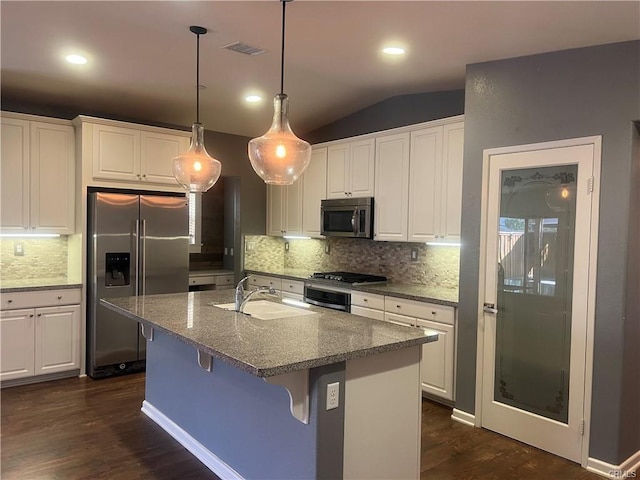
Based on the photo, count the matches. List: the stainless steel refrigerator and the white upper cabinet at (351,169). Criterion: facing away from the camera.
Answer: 0

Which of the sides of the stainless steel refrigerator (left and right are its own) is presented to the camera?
front

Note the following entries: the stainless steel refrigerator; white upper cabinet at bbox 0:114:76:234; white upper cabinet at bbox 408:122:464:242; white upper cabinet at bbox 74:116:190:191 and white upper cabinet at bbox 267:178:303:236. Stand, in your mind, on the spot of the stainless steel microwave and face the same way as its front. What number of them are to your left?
1

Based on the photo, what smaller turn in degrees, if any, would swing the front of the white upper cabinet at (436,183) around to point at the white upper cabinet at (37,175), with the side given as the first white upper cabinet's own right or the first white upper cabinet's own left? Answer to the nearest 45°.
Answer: approximately 45° to the first white upper cabinet's own right

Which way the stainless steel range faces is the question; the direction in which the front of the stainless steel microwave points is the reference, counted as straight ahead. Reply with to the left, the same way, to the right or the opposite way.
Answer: the same way

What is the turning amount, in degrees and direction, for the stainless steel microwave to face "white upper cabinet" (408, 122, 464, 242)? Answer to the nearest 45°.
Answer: approximately 90° to its left

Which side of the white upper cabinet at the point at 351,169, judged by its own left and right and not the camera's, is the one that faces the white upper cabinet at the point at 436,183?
left

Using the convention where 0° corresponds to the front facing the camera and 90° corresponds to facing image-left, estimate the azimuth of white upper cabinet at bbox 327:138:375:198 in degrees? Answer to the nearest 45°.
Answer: approximately 45°
